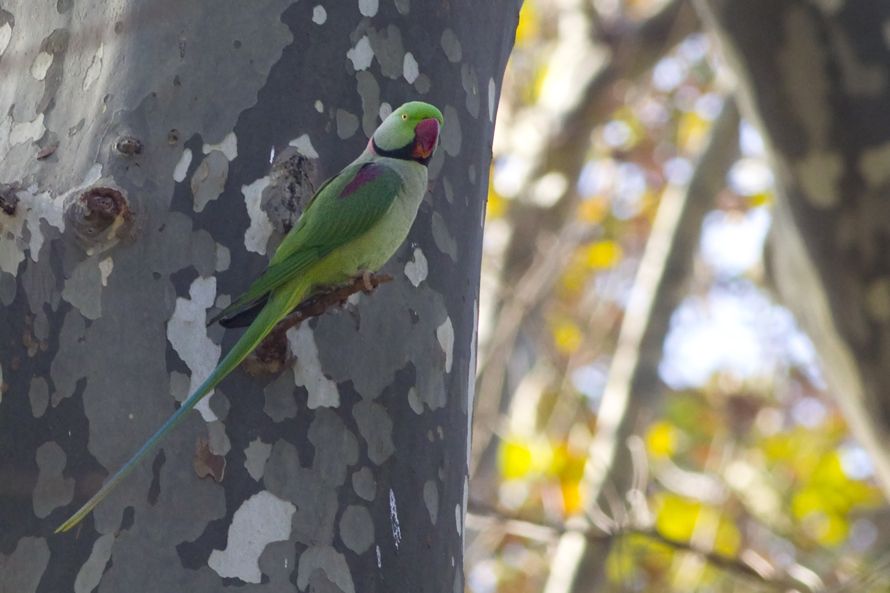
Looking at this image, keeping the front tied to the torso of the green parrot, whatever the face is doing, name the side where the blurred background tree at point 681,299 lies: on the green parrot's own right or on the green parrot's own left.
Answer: on the green parrot's own left

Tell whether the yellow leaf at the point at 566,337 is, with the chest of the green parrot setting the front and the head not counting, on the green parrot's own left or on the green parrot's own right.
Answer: on the green parrot's own left

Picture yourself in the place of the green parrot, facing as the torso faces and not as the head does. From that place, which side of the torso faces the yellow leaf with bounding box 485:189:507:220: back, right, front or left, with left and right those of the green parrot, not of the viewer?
left

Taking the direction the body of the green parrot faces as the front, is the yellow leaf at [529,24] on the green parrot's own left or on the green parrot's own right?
on the green parrot's own left

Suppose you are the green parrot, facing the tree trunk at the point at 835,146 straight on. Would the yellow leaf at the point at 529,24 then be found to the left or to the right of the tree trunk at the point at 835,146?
left

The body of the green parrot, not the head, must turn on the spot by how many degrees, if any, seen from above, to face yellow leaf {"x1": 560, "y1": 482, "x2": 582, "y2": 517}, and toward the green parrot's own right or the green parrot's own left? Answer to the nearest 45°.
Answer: approximately 90° to the green parrot's own left

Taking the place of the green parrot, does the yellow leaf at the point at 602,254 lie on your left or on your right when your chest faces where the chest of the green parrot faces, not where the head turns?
on your left

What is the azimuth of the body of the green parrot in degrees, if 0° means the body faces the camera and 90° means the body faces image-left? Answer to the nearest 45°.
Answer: approximately 270°
